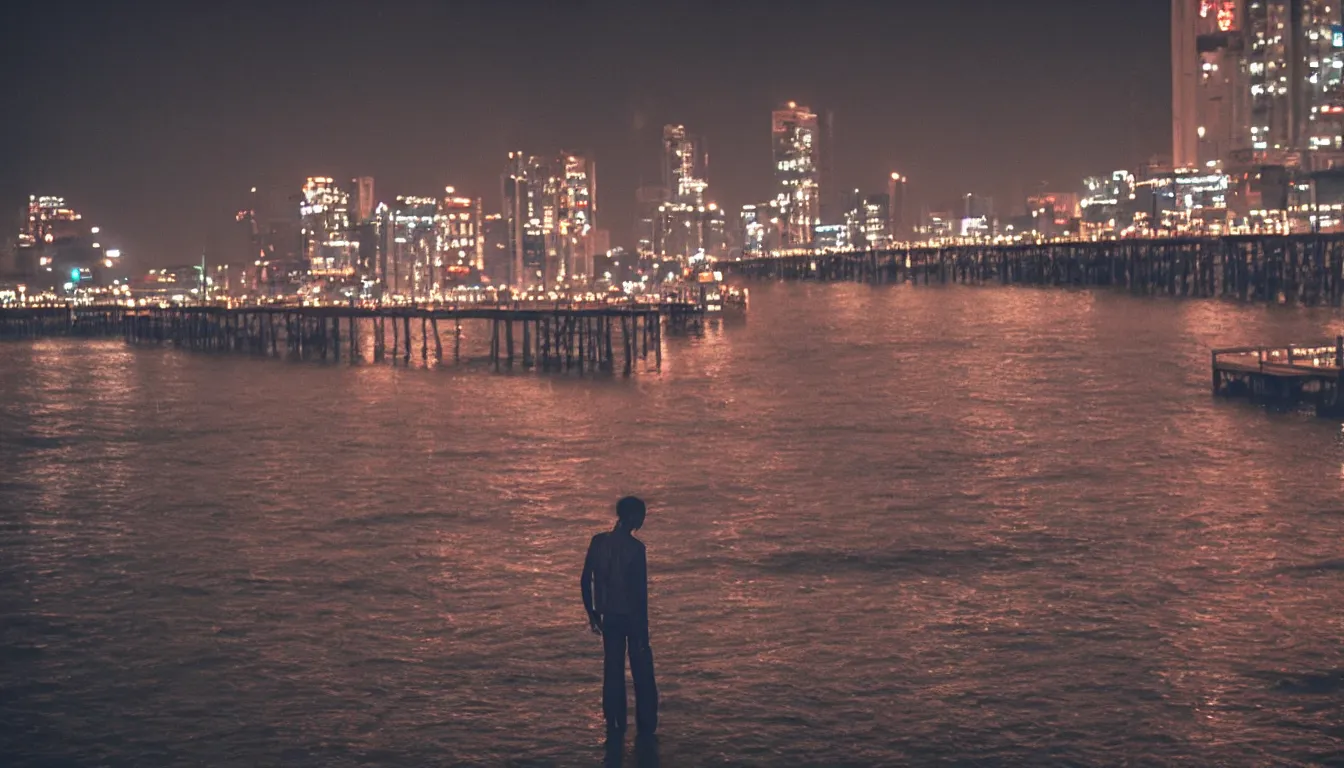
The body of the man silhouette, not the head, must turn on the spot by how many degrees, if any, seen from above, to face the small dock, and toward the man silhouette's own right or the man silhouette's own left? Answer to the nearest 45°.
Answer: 0° — they already face it

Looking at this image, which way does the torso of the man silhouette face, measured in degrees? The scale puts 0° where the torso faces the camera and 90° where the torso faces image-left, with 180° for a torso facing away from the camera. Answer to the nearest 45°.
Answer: approximately 225°
